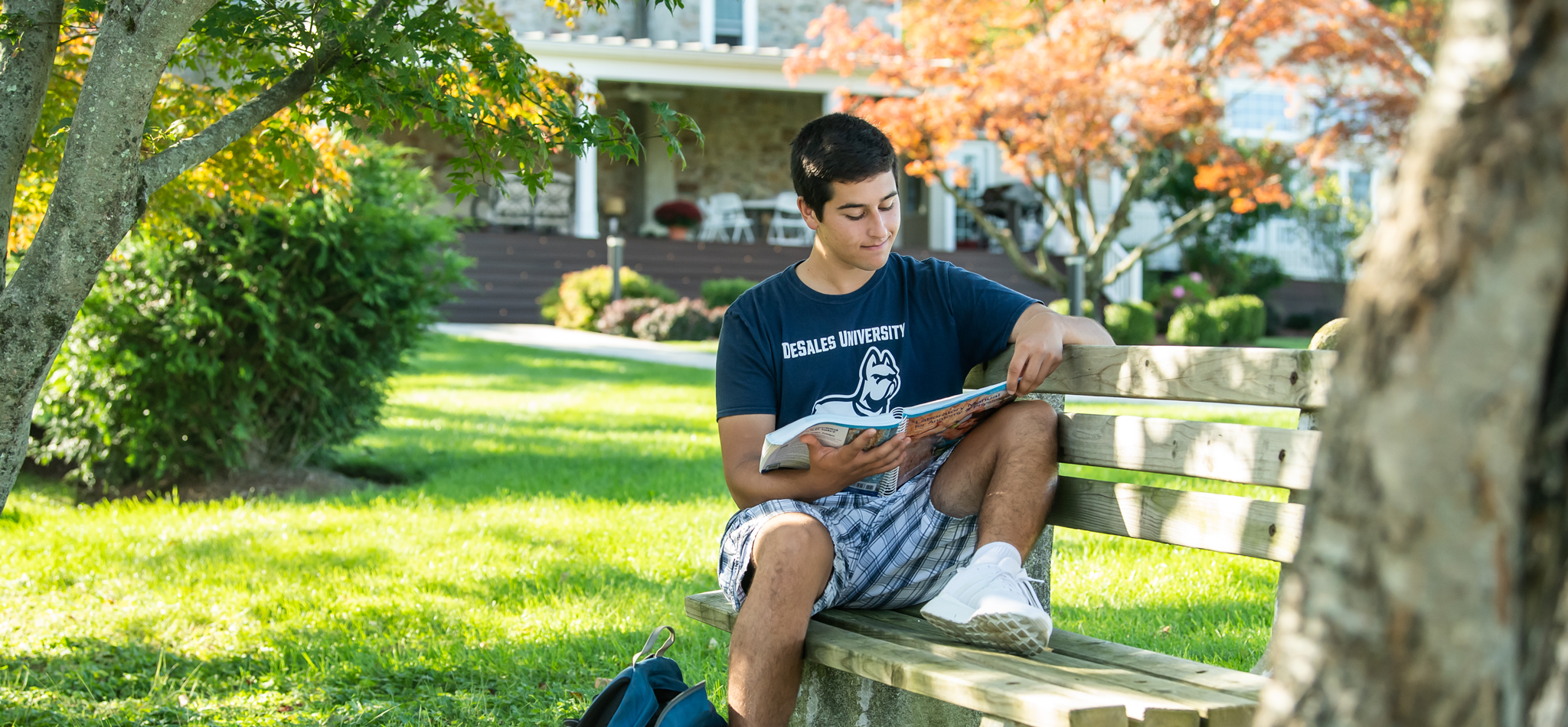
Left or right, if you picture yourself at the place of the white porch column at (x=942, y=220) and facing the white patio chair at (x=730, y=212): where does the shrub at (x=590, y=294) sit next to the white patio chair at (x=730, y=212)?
left

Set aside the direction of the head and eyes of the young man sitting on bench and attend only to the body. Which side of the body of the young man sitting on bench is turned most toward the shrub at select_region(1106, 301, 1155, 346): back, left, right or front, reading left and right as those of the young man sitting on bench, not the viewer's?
back

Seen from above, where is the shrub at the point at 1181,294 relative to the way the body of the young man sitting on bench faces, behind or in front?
behind

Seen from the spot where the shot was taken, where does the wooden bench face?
facing the viewer and to the left of the viewer

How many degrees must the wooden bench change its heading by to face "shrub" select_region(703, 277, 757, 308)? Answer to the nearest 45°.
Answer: approximately 135° to its right

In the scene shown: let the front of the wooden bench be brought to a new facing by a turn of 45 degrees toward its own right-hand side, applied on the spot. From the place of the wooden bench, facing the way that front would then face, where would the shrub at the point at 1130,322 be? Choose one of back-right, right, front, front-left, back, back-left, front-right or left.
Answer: right

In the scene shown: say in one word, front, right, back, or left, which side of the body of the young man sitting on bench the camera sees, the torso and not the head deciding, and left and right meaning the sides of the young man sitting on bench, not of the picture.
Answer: front

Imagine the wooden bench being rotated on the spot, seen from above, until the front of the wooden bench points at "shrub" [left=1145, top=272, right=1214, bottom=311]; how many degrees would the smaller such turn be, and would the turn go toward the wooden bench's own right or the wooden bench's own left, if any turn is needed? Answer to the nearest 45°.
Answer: approximately 135° to the wooden bench's own right

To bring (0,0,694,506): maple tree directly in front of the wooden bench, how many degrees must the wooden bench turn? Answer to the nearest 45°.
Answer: approximately 45° to its right

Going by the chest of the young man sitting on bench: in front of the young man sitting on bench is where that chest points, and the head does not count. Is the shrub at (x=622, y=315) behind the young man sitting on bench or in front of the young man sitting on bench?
behind

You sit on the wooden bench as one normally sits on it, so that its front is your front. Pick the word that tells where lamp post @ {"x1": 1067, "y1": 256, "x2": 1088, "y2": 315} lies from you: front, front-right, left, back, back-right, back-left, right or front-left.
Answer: back-right

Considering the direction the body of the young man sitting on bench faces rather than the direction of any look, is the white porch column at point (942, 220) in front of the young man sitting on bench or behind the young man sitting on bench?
behind

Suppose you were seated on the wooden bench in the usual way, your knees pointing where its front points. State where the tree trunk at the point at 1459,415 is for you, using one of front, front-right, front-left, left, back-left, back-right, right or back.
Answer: front-left

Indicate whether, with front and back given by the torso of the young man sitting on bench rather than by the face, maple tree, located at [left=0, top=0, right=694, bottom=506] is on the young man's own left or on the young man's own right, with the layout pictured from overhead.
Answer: on the young man's own right

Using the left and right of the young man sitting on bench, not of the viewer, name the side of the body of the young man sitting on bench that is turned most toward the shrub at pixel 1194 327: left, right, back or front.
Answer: back
